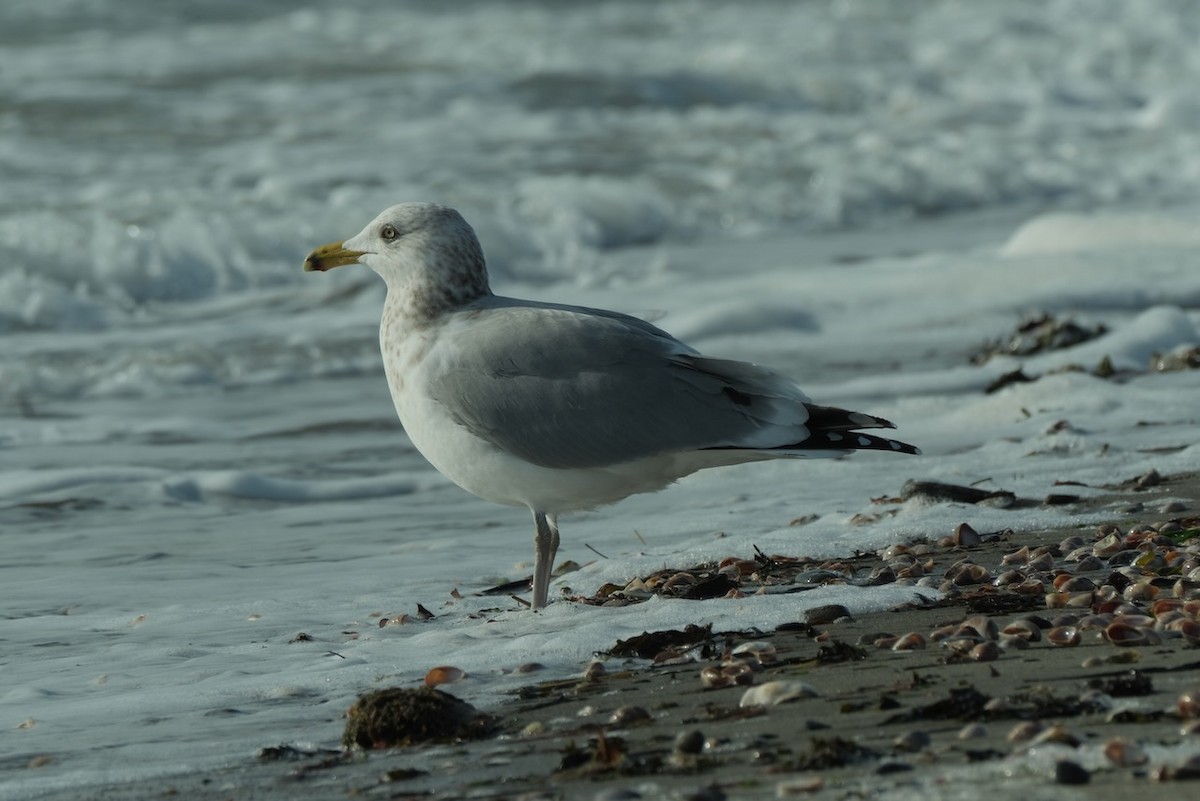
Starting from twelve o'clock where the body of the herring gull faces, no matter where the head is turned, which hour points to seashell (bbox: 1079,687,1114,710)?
The seashell is roughly at 8 o'clock from the herring gull.

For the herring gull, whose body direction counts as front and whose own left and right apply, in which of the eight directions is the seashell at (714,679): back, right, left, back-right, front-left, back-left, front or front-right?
left

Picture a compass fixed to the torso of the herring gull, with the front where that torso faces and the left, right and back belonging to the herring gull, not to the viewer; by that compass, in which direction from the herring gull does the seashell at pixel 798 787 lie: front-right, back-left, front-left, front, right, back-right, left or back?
left

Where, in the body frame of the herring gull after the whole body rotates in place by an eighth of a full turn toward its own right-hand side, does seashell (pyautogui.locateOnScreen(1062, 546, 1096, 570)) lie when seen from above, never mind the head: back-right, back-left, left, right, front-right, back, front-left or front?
back-right

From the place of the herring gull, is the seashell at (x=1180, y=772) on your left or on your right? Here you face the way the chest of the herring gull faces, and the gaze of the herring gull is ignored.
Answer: on your left

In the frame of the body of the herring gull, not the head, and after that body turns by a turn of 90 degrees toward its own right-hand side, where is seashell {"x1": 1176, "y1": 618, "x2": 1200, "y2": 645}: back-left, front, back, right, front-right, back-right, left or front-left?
back-right

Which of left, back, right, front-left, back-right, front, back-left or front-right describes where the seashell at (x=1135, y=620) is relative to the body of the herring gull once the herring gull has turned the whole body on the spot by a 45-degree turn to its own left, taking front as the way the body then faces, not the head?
left

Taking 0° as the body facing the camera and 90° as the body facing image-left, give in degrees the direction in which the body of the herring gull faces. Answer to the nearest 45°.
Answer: approximately 90°

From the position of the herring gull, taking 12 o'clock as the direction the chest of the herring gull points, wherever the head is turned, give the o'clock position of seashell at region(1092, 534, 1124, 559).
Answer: The seashell is roughly at 6 o'clock from the herring gull.

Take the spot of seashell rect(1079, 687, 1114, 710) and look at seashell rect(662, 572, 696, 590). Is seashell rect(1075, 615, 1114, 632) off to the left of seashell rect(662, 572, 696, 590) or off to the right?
right

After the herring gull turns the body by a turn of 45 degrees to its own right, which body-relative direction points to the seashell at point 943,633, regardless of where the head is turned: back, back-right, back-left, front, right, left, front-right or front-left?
back

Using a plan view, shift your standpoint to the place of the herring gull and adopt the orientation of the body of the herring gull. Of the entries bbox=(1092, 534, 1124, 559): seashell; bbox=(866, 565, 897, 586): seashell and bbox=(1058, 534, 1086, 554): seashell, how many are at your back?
3

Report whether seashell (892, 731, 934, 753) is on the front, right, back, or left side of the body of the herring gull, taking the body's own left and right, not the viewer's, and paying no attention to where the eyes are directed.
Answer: left

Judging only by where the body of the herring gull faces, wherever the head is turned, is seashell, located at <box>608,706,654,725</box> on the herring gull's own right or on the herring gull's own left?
on the herring gull's own left
